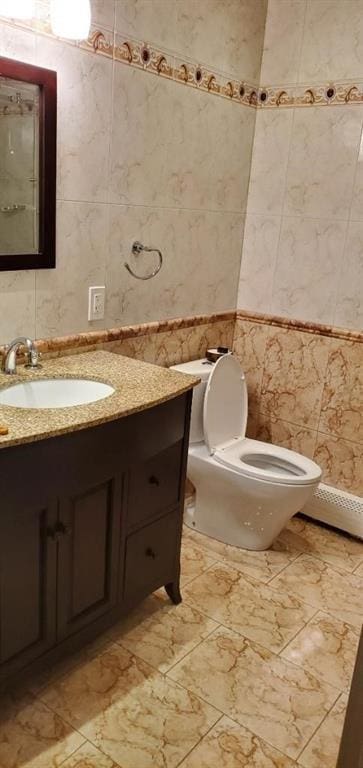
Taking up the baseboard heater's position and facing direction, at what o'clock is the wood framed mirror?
The wood framed mirror is roughly at 12 o'clock from the baseboard heater.

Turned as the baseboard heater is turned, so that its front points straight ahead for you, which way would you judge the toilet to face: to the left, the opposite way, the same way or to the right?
to the left

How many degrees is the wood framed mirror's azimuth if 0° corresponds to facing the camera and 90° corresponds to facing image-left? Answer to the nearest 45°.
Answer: approximately 315°

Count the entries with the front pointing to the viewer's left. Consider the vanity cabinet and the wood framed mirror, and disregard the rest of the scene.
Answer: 0

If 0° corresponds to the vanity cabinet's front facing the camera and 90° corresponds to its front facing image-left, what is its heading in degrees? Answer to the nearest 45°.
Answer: approximately 315°

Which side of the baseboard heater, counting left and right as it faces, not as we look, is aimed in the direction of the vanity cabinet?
front

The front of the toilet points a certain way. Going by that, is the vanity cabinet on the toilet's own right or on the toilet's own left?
on the toilet's own right

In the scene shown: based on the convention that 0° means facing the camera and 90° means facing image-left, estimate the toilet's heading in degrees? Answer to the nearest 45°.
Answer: approximately 315°

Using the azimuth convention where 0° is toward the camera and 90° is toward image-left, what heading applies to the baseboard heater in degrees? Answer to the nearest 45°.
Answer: approximately 45°
